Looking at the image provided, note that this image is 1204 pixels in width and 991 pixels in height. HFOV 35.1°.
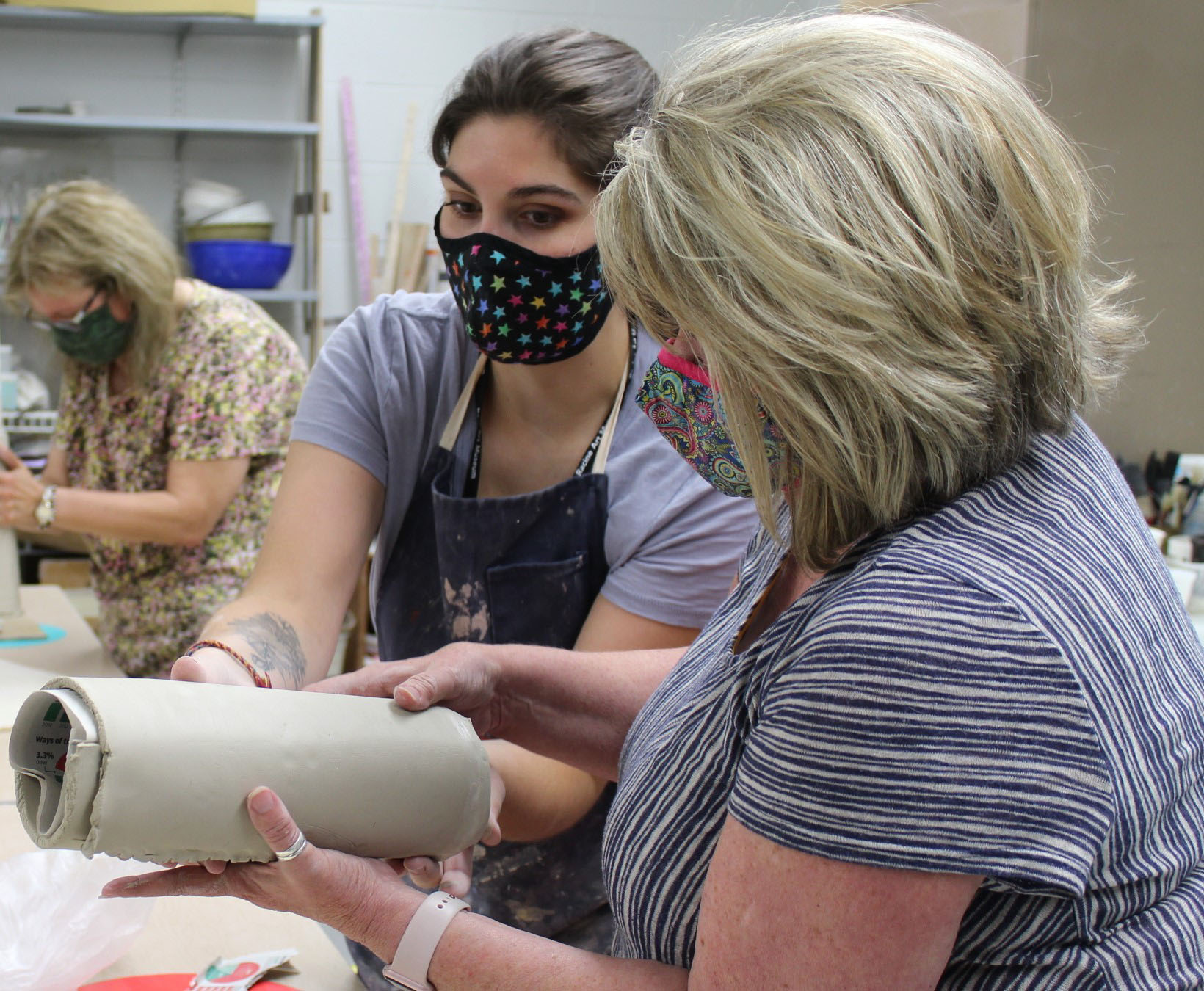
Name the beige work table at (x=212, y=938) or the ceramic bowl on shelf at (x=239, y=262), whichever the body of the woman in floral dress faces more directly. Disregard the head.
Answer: the beige work table

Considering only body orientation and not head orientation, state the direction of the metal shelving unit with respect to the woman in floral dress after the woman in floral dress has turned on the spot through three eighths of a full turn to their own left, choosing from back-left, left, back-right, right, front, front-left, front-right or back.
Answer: left

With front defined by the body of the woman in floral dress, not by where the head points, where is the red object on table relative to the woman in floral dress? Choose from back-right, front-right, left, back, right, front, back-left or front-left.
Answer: front-left

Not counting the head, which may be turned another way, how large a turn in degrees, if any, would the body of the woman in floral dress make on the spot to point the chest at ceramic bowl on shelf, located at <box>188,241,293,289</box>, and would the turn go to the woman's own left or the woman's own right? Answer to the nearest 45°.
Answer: approximately 135° to the woman's own right

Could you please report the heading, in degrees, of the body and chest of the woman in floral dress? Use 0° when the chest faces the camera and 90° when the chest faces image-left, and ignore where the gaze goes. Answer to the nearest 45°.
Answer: approximately 45°

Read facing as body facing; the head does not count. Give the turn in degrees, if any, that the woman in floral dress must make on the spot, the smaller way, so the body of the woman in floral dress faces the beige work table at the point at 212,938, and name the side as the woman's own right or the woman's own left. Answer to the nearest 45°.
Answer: approximately 45° to the woman's own left
